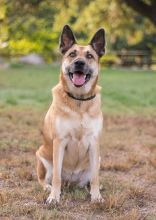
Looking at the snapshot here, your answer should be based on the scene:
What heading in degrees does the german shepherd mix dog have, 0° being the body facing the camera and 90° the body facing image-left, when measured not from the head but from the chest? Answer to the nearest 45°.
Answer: approximately 0°

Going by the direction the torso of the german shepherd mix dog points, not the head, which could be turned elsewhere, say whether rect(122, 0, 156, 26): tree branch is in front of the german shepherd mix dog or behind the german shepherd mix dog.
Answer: behind
